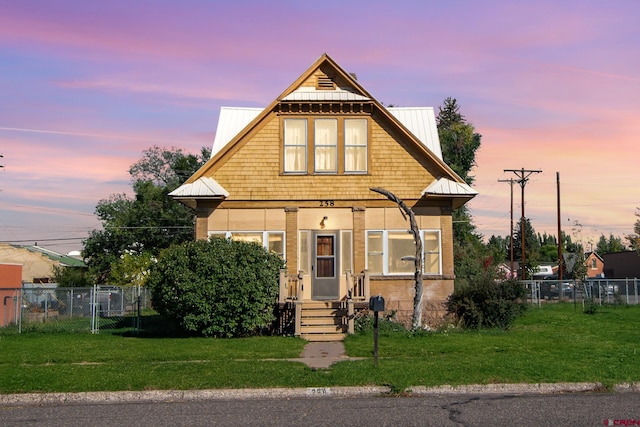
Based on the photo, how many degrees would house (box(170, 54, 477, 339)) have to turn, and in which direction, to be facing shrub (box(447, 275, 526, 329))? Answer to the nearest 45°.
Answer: approximately 45° to its left

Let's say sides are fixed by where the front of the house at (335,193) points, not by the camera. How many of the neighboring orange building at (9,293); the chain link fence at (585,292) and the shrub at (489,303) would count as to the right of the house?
1

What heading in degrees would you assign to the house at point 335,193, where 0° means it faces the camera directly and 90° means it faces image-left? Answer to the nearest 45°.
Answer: approximately 0°

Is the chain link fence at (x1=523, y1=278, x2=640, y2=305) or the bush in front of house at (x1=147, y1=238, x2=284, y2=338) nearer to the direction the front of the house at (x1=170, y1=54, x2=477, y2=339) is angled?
the bush in front of house

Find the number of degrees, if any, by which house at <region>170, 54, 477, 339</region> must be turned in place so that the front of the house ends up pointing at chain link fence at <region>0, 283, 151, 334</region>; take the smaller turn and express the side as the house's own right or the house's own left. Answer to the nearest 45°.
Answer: approximately 90° to the house's own right

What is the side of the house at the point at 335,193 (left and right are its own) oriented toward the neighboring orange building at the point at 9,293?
right

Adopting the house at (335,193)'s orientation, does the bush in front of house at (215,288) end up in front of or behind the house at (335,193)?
in front

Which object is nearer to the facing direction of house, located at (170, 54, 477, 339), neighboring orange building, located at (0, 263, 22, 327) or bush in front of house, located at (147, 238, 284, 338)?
the bush in front of house

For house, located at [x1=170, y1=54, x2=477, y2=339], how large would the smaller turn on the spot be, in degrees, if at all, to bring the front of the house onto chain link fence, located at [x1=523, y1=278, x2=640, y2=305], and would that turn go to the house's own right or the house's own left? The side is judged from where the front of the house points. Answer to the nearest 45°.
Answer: approximately 135° to the house's own left
